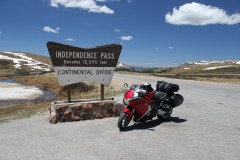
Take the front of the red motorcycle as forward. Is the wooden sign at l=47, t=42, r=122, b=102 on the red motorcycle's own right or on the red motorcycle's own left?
on the red motorcycle's own right

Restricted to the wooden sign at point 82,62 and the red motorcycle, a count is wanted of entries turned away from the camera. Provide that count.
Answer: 0

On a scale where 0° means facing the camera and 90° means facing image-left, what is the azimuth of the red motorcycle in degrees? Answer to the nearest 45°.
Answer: approximately 45°

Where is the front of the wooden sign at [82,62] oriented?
toward the camera

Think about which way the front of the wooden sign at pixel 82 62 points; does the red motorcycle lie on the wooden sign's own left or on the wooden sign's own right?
on the wooden sign's own left
